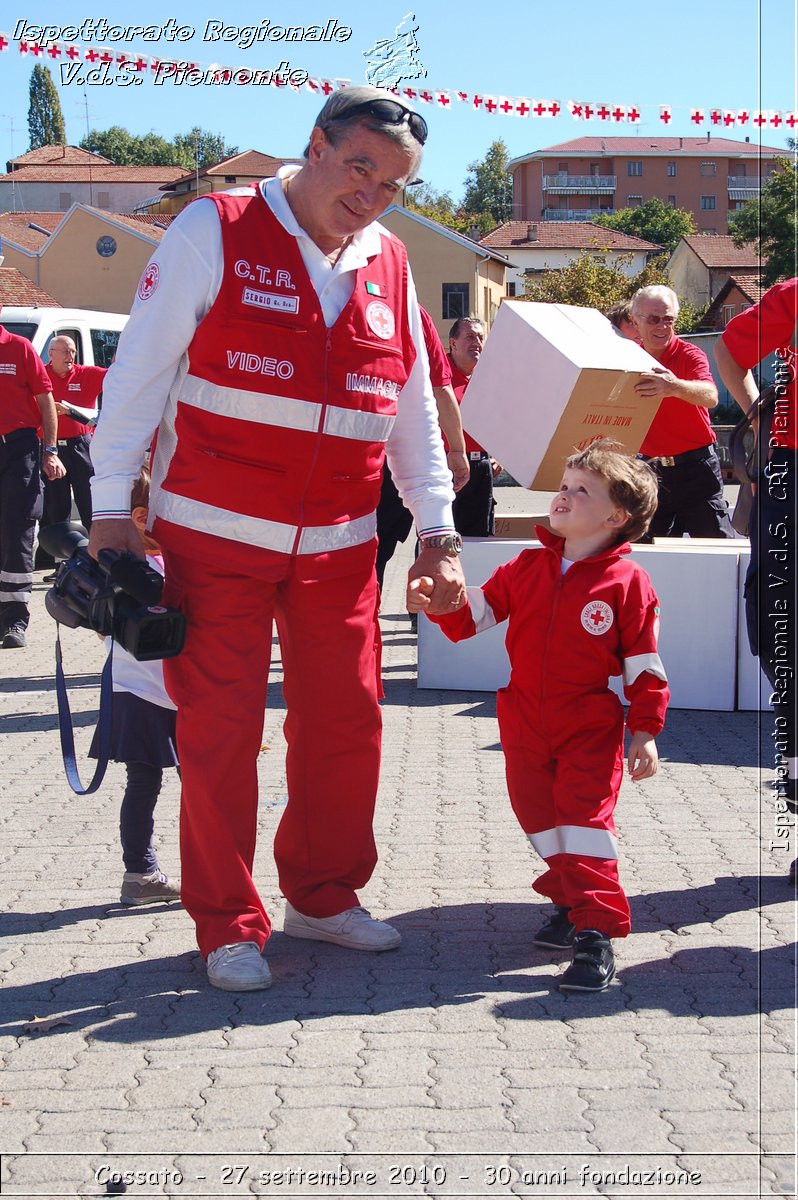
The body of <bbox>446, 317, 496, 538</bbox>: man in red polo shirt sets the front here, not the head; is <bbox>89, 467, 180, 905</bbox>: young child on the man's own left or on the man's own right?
on the man's own right
